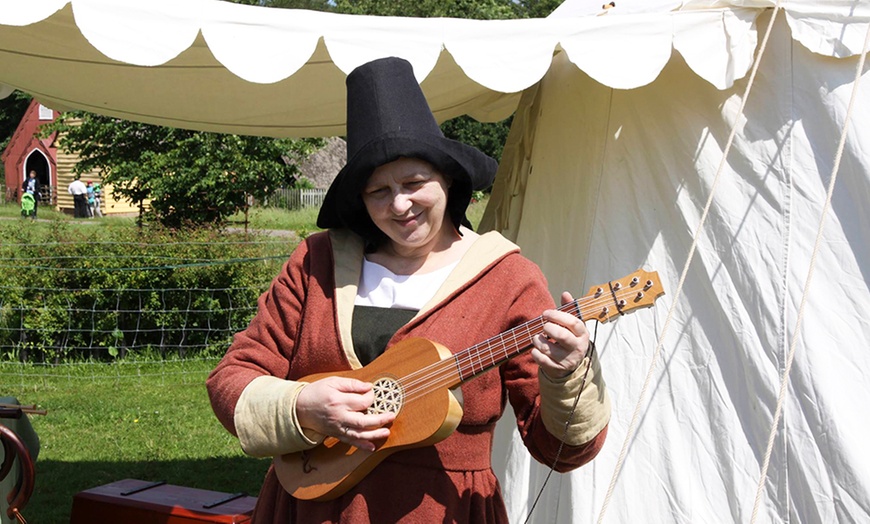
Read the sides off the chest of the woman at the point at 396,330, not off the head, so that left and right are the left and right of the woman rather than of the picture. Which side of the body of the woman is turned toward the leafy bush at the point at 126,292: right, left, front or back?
back

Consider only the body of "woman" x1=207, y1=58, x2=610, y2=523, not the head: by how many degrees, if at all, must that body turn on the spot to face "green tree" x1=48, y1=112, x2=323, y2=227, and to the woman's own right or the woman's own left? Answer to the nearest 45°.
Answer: approximately 180°

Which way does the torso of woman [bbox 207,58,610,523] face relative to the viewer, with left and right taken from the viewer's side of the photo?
facing the viewer

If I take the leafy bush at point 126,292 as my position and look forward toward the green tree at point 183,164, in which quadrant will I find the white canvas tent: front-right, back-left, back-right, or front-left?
back-right

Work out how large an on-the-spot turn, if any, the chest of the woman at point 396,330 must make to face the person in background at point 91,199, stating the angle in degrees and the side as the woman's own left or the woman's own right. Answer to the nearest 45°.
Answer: approximately 180°

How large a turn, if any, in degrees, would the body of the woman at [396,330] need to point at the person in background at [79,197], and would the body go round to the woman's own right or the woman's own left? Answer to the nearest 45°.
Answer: approximately 180°

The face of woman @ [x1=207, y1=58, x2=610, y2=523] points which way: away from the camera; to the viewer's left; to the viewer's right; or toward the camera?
toward the camera
